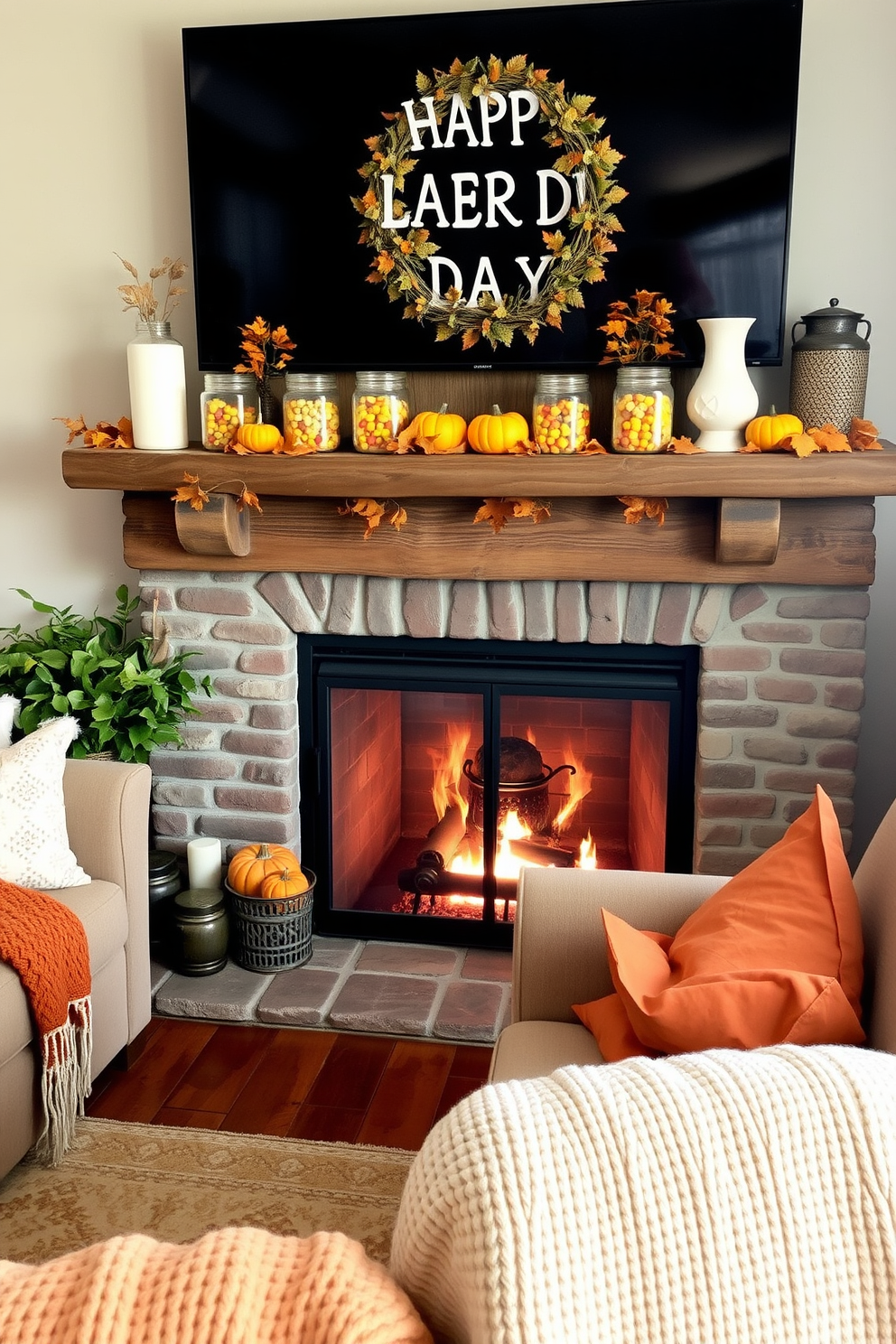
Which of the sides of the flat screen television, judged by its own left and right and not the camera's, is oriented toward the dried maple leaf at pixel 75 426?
right

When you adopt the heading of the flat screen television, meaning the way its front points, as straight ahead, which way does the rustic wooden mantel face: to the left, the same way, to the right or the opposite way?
the same way

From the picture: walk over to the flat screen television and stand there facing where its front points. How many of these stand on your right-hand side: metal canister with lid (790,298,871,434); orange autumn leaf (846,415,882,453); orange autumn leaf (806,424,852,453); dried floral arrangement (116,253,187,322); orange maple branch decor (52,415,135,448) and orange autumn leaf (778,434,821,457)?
2

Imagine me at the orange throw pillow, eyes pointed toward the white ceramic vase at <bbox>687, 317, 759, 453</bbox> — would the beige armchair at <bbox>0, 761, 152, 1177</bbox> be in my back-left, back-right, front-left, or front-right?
front-left

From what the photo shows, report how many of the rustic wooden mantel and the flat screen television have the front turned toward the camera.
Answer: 2

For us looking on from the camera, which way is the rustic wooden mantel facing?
facing the viewer

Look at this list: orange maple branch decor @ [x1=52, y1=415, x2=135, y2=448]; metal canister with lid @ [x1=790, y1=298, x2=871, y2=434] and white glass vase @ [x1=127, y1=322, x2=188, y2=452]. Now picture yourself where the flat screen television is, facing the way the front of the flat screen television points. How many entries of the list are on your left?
1

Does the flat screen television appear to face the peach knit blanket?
yes

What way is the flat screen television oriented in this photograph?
toward the camera

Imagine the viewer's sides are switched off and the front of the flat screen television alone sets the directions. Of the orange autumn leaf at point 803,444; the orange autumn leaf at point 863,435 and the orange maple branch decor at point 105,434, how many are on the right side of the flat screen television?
1

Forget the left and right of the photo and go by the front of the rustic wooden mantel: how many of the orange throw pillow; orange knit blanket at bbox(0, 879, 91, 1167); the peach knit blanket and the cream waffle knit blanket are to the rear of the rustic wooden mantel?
0
